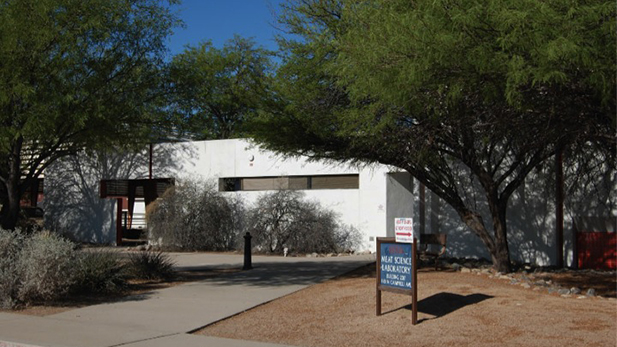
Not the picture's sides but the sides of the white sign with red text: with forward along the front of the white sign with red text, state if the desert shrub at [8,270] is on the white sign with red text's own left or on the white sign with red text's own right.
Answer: on the white sign with red text's own right

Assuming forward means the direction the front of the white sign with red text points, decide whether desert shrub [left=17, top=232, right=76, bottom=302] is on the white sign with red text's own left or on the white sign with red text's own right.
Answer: on the white sign with red text's own right

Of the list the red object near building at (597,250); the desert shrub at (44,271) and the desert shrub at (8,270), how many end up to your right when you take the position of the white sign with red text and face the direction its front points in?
2

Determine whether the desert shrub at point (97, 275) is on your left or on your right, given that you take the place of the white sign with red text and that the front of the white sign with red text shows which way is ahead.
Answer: on your right

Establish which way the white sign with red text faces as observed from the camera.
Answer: facing the viewer

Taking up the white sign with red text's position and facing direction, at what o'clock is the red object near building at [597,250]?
The red object near building is roughly at 7 o'clock from the white sign with red text.

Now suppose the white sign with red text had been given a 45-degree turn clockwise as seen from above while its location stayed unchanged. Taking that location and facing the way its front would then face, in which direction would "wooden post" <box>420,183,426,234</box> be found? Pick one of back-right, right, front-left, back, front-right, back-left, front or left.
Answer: back-right

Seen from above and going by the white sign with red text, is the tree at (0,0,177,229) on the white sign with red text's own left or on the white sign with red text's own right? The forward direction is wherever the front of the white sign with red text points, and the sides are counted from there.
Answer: on the white sign with red text's own right

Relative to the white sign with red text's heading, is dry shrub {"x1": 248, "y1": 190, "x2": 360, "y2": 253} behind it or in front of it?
behind

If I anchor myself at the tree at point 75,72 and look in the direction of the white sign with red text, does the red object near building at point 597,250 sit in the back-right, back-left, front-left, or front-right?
front-left
